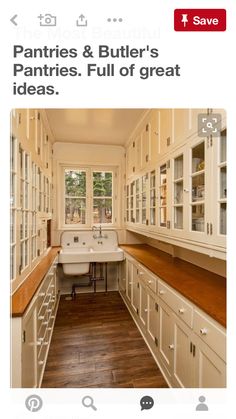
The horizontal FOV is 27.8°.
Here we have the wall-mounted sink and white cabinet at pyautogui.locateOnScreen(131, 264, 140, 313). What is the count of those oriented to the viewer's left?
1

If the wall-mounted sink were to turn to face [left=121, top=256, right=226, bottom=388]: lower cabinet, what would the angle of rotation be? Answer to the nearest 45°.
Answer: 0° — it already faces it

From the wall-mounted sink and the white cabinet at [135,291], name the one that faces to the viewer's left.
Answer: the white cabinet

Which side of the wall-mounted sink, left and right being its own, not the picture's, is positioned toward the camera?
front

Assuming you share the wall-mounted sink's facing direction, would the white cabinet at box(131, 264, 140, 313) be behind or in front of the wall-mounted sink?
in front

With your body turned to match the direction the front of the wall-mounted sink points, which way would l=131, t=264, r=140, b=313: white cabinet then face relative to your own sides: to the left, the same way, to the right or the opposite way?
to the right

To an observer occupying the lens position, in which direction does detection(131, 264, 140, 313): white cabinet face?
facing to the left of the viewer

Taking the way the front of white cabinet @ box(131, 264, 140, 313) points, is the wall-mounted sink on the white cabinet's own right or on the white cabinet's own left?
on the white cabinet's own right
